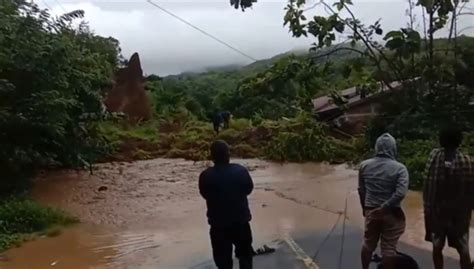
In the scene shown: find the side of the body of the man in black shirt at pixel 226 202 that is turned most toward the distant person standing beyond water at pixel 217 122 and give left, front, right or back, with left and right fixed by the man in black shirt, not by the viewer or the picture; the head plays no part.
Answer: front

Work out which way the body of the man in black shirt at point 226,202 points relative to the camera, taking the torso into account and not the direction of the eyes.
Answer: away from the camera

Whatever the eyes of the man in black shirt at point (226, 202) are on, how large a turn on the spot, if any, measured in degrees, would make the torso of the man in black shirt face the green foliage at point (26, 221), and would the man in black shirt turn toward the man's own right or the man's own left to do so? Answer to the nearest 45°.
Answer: approximately 45° to the man's own left

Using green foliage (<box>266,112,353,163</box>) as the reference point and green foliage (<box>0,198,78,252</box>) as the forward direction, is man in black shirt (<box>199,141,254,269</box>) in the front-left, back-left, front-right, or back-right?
front-left

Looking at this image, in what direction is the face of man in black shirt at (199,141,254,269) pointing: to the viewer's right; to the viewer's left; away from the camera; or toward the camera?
away from the camera

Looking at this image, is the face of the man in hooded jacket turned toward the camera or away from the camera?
away from the camera

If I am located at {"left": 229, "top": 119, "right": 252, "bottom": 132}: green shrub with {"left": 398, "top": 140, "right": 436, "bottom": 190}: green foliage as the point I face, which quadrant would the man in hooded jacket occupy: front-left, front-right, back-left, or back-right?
front-right

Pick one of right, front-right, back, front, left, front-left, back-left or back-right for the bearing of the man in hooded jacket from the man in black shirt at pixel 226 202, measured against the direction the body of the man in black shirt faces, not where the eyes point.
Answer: right

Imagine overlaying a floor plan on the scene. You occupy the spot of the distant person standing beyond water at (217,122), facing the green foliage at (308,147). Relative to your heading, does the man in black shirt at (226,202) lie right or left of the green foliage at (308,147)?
right

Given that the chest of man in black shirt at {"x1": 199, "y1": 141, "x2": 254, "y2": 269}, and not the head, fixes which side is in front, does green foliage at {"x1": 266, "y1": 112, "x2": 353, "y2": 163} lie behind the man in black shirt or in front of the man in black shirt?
in front

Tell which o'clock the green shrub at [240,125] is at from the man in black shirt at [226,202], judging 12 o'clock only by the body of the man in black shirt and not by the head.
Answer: The green shrub is roughly at 12 o'clock from the man in black shirt.

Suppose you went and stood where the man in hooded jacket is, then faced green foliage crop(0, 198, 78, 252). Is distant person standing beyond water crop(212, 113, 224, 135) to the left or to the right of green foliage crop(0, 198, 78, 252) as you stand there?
right

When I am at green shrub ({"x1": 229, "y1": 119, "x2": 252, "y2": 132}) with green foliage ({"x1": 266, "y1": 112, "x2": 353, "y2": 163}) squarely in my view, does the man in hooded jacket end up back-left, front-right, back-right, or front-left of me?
front-right
